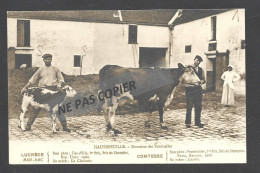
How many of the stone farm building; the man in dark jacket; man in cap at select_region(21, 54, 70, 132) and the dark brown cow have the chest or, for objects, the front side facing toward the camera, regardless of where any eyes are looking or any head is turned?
3

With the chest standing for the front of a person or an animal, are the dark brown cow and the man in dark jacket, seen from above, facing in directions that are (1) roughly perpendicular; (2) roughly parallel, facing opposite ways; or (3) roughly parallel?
roughly perpendicular

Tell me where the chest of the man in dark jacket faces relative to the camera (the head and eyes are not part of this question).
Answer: toward the camera

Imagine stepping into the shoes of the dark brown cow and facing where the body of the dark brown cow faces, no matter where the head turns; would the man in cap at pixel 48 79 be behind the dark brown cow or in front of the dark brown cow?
behind

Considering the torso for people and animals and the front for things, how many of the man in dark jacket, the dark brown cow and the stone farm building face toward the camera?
2

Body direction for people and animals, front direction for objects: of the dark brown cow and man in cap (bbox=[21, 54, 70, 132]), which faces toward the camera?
the man in cap

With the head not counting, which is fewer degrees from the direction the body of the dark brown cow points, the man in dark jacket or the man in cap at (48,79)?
the man in dark jacket

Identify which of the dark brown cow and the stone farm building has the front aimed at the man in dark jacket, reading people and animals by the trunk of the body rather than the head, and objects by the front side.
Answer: the dark brown cow

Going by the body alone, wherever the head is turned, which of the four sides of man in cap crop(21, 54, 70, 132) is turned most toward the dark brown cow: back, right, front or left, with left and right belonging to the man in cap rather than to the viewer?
left

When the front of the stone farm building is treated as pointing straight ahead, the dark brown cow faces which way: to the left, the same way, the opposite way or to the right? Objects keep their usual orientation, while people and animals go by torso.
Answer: to the left

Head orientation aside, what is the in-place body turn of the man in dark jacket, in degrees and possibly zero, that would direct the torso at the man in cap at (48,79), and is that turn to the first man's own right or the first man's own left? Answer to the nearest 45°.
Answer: approximately 90° to the first man's own right

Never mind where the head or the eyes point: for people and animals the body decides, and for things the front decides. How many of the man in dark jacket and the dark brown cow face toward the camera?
1

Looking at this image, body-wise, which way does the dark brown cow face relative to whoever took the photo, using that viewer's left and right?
facing to the right of the viewer

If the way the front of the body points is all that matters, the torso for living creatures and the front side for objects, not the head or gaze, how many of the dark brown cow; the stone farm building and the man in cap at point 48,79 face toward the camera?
2

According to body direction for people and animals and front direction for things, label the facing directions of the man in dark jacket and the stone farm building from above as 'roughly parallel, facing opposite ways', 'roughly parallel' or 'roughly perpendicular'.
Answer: roughly parallel
